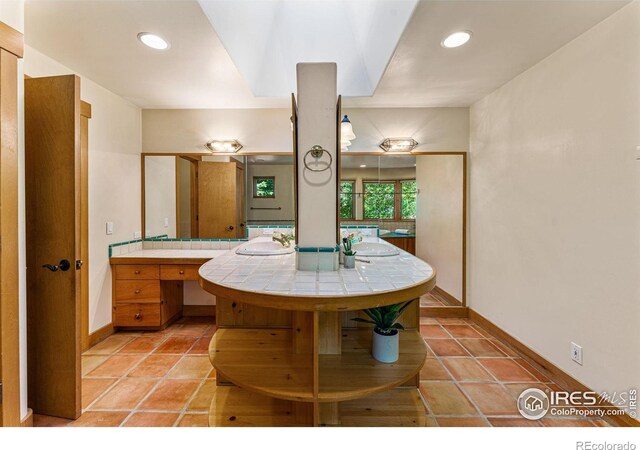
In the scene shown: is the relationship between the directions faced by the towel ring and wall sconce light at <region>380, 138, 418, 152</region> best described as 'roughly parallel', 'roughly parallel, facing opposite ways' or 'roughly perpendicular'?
roughly parallel

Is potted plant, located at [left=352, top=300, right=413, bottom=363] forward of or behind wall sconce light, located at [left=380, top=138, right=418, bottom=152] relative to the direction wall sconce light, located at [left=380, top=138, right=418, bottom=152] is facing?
forward

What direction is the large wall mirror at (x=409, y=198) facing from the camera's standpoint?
toward the camera

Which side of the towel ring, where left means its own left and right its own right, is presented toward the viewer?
front

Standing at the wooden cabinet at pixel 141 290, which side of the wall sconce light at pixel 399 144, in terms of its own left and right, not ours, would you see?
right

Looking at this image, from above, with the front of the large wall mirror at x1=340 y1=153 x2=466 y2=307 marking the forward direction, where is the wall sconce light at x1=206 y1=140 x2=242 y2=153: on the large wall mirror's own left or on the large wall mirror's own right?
on the large wall mirror's own right

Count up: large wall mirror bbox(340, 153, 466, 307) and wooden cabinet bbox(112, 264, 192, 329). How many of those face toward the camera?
2

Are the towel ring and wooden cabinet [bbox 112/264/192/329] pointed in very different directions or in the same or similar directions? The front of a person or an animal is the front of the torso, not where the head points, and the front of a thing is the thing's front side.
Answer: same or similar directions

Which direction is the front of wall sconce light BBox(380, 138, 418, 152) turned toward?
toward the camera

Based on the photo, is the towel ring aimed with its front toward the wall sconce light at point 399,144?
no
